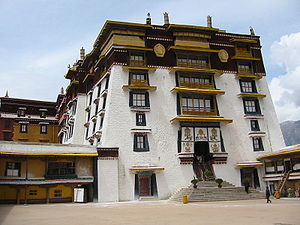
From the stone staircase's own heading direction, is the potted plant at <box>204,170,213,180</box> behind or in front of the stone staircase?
behind

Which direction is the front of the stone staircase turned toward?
toward the camera
